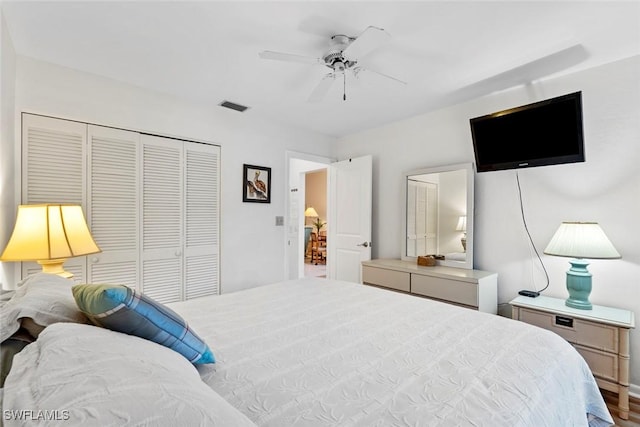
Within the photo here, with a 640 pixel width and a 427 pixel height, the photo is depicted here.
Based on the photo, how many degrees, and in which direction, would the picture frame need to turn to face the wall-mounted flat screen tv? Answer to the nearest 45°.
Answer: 0° — it already faces it

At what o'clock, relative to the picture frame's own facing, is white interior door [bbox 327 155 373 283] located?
The white interior door is roughly at 10 o'clock from the picture frame.

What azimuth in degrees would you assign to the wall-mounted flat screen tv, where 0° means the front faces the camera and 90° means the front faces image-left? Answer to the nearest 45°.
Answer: approximately 45°

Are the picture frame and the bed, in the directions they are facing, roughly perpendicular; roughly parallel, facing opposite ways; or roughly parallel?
roughly perpendicular

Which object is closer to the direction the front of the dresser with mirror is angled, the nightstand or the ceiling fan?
the ceiling fan

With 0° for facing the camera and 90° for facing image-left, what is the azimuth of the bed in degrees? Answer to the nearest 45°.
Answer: approximately 225°

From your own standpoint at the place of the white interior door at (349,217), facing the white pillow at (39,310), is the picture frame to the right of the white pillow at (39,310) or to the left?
right
